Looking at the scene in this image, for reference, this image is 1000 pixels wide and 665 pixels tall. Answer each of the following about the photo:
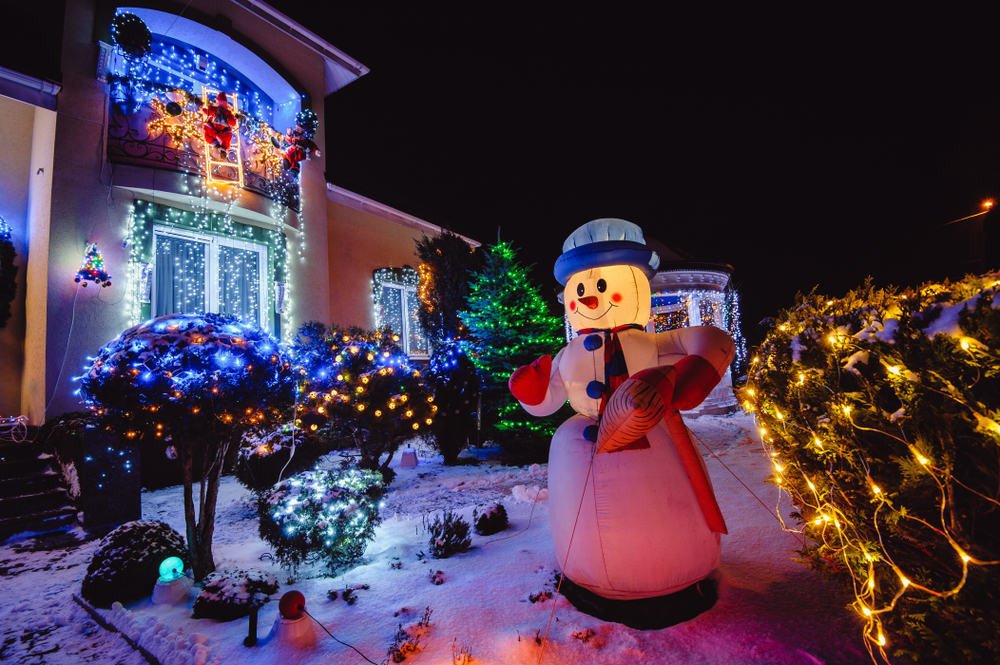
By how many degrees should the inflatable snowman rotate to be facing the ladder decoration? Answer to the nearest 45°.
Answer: approximately 90° to its right

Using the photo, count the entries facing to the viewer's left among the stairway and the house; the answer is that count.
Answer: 0

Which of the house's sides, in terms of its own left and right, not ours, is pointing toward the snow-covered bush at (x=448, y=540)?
front

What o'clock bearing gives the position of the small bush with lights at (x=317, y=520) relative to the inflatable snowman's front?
The small bush with lights is roughly at 2 o'clock from the inflatable snowman.

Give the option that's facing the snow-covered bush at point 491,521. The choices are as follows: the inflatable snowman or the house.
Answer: the house

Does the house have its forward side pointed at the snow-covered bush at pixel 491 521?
yes

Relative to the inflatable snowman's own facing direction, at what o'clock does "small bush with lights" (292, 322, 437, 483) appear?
The small bush with lights is roughly at 3 o'clock from the inflatable snowman.
